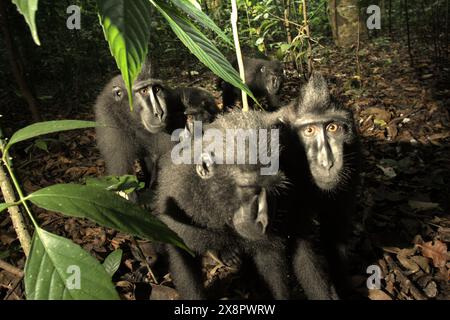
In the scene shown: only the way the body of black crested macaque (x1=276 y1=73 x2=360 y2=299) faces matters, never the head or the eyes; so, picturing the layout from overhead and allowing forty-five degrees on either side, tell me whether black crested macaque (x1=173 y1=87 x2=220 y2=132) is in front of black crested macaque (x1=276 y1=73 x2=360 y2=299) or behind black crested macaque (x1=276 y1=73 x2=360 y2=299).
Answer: behind

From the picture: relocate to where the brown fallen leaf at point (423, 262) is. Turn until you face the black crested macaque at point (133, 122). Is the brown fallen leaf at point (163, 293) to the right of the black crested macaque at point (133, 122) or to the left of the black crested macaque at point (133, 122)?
left

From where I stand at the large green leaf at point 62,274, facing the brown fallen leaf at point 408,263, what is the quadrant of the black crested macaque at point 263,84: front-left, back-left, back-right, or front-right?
front-left

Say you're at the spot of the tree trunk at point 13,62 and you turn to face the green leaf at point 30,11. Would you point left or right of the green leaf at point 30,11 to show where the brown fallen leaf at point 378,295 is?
left

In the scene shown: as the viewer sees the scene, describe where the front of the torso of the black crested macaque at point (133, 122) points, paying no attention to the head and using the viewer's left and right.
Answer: facing the viewer and to the right of the viewer

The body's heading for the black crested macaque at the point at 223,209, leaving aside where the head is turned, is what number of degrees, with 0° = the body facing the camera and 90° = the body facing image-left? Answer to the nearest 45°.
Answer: approximately 315°

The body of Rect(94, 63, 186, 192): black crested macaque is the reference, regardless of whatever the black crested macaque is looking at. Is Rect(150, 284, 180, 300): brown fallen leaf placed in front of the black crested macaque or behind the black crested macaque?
in front

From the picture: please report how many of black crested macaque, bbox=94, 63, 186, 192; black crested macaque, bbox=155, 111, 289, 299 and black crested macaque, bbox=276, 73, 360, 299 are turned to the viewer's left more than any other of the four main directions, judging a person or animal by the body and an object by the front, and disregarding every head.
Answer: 0

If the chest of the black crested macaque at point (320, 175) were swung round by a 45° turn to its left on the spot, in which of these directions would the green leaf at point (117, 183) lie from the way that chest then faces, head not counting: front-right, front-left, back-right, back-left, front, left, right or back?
right

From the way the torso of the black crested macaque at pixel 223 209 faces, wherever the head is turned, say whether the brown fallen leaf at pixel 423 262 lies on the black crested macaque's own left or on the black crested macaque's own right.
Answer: on the black crested macaque's own left

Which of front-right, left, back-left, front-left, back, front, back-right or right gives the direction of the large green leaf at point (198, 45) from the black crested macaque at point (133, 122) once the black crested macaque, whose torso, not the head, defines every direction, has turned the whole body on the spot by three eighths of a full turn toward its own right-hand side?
left

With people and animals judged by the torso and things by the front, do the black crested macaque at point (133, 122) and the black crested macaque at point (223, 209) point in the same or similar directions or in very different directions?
same or similar directions
